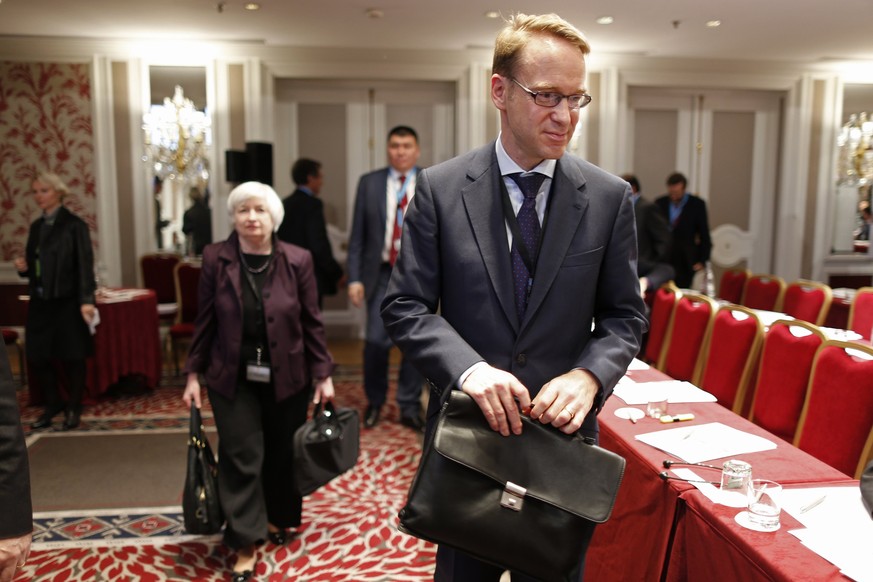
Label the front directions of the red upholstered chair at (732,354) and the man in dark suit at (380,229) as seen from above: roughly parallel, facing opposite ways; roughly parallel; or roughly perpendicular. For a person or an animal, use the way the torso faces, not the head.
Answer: roughly perpendicular

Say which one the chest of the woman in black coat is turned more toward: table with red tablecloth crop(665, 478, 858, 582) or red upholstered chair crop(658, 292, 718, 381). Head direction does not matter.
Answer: the table with red tablecloth

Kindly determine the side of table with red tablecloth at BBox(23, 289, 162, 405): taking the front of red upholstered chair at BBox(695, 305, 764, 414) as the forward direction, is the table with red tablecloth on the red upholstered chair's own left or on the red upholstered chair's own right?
on the red upholstered chair's own right

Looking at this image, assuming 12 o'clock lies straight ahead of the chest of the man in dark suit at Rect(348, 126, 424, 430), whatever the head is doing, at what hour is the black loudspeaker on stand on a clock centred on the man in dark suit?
The black loudspeaker on stand is roughly at 5 o'clock from the man in dark suit.

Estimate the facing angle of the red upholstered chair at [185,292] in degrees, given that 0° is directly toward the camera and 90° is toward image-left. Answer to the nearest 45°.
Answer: approximately 45°

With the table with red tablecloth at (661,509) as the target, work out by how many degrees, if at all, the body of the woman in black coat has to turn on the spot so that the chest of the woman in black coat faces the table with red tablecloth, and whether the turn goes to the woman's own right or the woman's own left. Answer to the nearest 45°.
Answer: approximately 45° to the woman's own left

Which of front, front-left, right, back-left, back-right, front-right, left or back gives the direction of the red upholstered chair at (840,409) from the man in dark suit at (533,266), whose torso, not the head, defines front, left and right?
back-left
